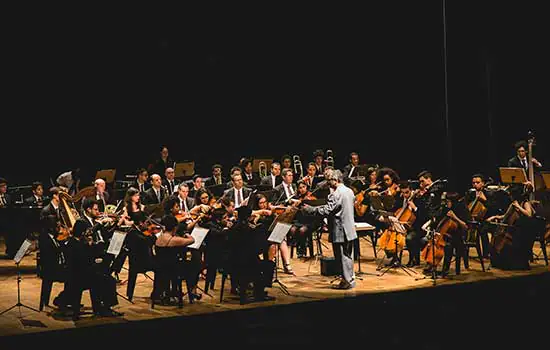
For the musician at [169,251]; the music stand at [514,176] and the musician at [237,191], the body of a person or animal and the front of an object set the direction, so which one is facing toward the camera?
the musician at [237,191]

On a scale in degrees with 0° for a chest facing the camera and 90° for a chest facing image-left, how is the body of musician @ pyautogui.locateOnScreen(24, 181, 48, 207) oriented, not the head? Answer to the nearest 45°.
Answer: approximately 315°

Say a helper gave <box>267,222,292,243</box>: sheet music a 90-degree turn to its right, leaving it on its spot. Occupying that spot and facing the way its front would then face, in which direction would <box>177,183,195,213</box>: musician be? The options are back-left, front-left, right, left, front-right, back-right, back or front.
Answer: front

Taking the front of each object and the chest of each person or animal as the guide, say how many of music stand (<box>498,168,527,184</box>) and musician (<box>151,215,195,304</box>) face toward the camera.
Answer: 0

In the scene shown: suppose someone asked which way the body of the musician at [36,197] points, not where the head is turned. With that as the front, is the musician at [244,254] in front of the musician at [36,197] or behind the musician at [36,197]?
in front

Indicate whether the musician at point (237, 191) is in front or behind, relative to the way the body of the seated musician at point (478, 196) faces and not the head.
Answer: in front

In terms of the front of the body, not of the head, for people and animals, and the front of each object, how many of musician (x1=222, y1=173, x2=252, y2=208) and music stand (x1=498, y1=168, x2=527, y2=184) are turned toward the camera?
1

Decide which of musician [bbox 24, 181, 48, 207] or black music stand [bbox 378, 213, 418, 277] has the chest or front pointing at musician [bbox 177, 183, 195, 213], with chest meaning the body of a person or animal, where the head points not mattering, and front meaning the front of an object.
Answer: musician [bbox 24, 181, 48, 207]
